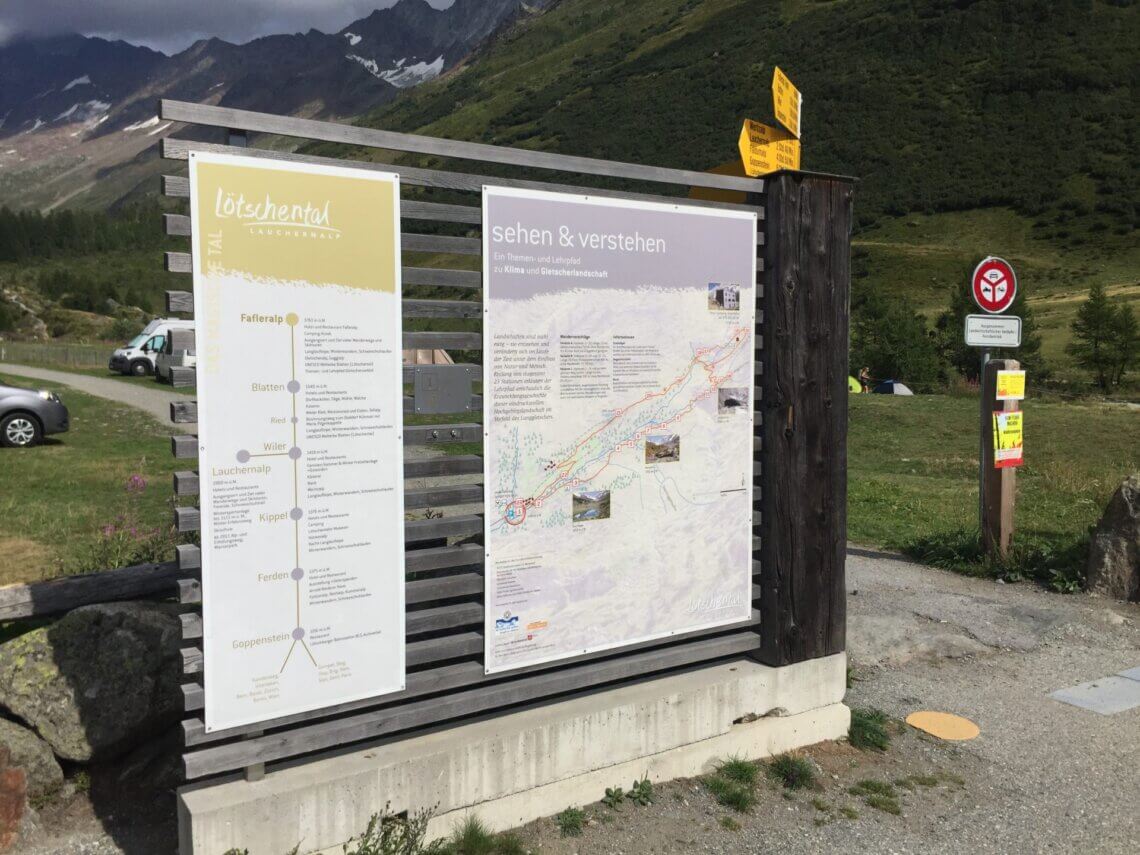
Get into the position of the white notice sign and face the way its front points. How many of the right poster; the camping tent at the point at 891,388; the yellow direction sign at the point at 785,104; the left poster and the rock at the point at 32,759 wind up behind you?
1

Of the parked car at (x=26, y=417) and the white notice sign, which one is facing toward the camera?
the white notice sign

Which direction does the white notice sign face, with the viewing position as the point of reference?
facing the viewer

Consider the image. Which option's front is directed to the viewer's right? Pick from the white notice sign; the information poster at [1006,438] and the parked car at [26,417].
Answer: the parked car

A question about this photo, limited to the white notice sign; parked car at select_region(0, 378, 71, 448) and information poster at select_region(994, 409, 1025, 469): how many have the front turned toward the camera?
2

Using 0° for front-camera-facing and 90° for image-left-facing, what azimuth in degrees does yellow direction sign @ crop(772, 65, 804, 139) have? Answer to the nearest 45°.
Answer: approximately 315°

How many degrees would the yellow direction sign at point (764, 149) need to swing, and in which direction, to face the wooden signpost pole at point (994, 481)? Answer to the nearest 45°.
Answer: approximately 90° to its left

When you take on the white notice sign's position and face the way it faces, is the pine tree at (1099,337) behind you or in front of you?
behind

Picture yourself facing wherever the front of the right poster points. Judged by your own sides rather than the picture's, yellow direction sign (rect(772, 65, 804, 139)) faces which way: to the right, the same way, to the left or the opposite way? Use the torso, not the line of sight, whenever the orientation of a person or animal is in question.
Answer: the same way

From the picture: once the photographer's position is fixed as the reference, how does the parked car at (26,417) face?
facing to the right of the viewer

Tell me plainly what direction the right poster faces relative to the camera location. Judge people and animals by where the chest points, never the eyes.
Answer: facing the viewer and to the right of the viewer

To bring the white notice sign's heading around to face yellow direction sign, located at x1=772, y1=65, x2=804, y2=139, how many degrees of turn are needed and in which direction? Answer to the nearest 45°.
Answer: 0° — it already faces it
